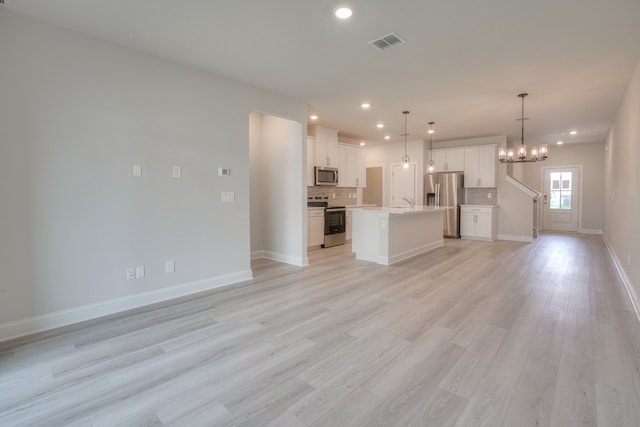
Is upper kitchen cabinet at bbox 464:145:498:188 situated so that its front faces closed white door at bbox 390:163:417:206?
no

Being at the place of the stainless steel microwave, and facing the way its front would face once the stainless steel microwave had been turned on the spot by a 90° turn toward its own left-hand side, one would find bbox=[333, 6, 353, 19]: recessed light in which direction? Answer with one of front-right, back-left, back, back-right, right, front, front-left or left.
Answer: back-right

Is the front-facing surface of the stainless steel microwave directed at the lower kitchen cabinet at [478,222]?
no

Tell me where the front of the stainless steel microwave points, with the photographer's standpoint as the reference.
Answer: facing the viewer and to the right of the viewer

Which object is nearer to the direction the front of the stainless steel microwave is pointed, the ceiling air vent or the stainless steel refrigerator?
the ceiling air vent

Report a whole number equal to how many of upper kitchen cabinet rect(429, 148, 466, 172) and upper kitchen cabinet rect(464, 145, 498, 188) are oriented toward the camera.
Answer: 2

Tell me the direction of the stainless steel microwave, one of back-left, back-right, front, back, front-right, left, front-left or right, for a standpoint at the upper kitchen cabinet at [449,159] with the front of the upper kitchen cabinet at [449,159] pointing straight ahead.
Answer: front-right

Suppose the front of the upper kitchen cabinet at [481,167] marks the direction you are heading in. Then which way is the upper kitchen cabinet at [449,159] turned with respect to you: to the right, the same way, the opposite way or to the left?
the same way

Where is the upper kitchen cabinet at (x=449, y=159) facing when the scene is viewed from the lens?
facing the viewer

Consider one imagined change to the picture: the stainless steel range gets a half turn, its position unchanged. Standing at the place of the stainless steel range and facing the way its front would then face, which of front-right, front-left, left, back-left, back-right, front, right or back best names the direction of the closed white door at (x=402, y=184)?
right

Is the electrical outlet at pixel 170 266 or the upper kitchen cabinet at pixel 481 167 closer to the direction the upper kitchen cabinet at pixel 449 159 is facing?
the electrical outlet

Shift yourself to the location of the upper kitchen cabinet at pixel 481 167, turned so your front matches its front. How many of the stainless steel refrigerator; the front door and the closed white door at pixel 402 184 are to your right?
2

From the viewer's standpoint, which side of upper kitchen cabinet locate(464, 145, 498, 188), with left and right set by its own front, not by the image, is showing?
front

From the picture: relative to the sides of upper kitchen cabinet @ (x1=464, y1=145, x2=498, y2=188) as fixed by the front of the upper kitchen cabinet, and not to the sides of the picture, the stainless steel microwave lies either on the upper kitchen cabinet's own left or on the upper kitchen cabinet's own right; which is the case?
on the upper kitchen cabinet's own right

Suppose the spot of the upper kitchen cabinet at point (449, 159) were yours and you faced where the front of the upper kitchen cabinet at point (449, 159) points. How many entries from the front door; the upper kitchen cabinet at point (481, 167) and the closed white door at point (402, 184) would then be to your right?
1

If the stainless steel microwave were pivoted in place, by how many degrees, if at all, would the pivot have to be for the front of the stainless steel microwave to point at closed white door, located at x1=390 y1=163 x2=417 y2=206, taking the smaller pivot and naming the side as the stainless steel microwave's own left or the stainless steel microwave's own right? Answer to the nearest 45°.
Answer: approximately 90° to the stainless steel microwave's own left

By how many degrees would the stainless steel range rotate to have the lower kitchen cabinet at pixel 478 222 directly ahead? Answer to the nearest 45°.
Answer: approximately 45° to its left
